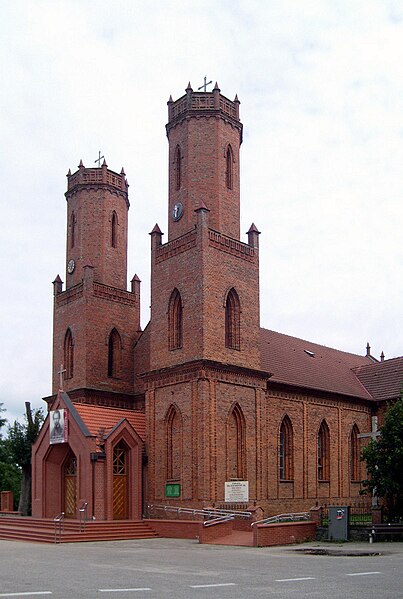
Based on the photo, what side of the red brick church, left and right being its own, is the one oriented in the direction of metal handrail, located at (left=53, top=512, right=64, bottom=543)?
front

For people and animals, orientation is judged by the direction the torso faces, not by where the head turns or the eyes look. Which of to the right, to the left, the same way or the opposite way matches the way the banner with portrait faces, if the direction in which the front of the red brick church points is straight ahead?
the same way

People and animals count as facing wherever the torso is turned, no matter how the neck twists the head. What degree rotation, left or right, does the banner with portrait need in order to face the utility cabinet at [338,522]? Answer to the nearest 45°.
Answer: approximately 90° to its left

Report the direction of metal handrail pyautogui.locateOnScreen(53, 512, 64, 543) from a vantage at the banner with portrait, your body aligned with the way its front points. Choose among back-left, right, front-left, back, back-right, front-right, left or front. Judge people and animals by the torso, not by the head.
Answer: front-left

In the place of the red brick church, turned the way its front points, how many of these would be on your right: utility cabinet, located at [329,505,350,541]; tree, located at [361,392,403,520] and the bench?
0

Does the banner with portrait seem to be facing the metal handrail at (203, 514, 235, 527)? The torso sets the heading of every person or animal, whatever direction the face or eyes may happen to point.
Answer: no

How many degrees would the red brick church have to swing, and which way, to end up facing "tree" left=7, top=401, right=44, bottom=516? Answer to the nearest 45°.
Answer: approximately 90° to its right

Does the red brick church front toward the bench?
no

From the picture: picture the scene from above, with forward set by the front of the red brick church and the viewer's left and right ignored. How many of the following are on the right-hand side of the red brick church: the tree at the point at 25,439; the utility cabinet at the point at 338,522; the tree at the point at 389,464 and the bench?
1

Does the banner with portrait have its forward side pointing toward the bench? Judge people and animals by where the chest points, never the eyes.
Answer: no

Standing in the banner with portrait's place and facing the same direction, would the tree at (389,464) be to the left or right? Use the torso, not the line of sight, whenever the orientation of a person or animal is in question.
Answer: on its left

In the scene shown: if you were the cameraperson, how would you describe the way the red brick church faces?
facing the viewer and to the left of the viewer

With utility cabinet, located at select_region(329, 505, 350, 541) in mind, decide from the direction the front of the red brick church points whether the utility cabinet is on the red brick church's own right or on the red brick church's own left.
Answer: on the red brick church's own left

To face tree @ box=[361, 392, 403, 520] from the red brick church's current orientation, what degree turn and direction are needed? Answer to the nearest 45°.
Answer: approximately 90° to its left

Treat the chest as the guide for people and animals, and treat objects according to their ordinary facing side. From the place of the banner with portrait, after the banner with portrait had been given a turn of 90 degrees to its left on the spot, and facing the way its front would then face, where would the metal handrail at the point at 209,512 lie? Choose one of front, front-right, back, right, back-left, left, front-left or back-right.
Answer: front
